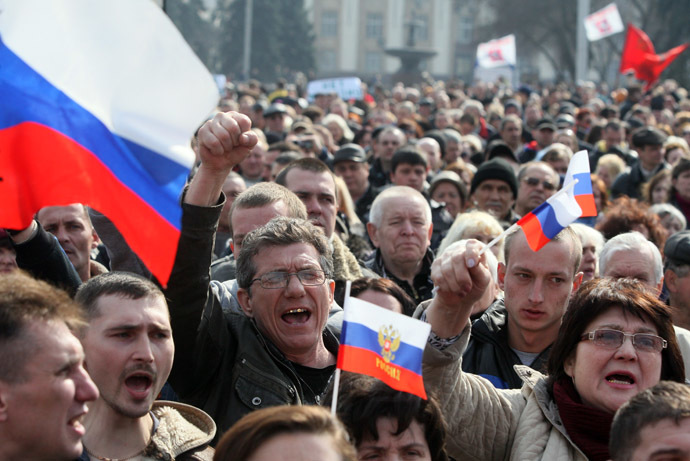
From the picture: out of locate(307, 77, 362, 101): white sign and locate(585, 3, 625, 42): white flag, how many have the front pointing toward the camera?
2

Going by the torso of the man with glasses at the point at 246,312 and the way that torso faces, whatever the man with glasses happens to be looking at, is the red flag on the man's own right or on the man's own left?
on the man's own left

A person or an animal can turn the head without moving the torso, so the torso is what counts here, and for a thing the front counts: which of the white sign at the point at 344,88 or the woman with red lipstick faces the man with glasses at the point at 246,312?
the white sign

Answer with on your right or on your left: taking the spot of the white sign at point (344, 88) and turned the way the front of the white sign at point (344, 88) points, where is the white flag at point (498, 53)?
on your left
